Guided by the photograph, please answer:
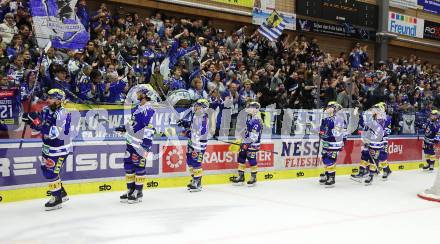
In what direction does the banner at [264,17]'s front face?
toward the camera

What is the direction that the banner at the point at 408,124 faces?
toward the camera

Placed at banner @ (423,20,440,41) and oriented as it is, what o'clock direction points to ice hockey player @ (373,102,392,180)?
The ice hockey player is roughly at 12 o'clock from the banner.

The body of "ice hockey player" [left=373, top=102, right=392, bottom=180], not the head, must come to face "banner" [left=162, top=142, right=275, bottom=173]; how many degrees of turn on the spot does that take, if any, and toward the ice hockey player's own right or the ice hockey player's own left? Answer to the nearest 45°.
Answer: approximately 45° to the ice hockey player's own left

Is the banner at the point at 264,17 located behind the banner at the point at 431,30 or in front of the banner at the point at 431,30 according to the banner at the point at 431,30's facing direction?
in front

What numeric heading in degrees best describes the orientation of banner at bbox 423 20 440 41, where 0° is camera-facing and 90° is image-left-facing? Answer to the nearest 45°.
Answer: approximately 0°

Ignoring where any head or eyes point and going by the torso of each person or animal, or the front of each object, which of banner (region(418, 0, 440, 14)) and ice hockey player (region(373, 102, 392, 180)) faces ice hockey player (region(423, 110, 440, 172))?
the banner

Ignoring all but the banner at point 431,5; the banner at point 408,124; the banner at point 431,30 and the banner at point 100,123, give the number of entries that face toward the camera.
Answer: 4

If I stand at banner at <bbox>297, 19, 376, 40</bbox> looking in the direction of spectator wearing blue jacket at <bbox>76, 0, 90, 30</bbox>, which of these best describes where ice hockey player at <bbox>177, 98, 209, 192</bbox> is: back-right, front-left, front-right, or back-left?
front-left

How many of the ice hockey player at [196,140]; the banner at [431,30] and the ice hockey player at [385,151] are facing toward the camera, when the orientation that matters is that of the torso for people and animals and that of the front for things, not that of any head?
1

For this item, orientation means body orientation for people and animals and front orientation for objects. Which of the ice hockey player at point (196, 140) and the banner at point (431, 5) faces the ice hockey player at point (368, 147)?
the banner

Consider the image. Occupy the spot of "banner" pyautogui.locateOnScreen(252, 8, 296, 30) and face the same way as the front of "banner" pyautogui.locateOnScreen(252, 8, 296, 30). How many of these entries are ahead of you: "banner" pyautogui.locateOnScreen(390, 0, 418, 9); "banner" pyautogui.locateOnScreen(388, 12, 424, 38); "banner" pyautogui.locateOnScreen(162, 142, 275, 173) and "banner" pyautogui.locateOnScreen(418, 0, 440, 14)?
1
